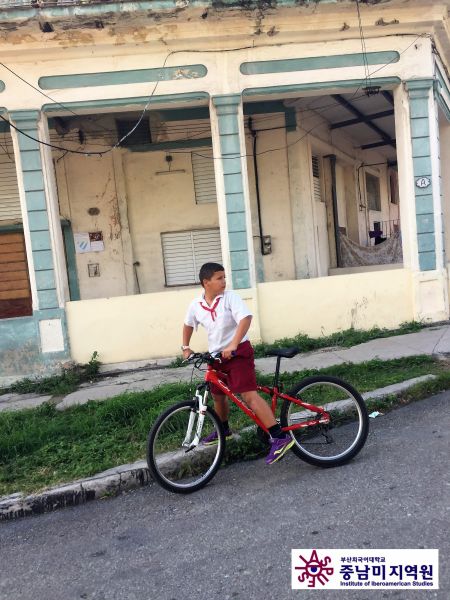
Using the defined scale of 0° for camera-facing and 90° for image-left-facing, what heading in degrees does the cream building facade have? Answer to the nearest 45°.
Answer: approximately 0°

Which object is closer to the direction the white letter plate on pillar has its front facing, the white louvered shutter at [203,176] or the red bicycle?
the red bicycle

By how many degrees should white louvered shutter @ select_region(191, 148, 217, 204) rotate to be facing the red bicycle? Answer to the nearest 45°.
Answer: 0° — it already faces it

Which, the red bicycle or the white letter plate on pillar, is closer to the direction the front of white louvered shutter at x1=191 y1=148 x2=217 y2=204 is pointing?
the red bicycle
